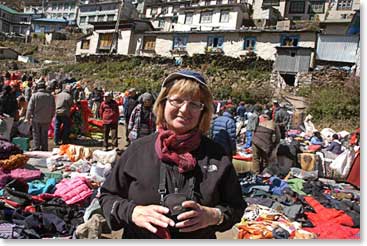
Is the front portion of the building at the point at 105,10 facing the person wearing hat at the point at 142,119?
yes

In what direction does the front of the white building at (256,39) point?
toward the camera

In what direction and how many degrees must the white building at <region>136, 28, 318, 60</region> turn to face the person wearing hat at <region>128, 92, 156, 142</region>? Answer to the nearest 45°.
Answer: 0° — it already faces them

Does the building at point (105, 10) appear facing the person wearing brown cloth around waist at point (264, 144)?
yes

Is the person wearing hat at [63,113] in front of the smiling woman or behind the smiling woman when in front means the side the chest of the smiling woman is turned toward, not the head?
behind

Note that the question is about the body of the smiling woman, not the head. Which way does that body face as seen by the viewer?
toward the camera

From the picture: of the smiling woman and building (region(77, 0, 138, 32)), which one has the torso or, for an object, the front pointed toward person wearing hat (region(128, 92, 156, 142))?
the building

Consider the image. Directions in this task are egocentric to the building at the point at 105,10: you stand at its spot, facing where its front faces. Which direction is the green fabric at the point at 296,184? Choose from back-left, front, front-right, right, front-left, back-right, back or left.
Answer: front

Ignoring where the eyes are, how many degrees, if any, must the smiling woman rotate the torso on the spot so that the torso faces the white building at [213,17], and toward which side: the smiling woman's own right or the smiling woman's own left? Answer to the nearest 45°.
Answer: approximately 180°

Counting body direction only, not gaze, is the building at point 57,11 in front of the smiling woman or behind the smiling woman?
behind

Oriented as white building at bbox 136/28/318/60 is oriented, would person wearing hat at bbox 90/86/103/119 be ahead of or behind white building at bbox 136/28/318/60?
ahead
